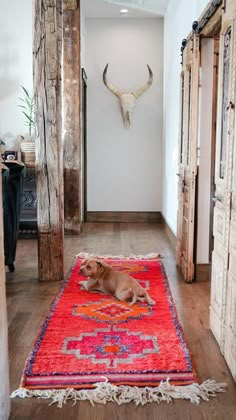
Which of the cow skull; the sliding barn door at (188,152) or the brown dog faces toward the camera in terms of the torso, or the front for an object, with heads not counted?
the cow skull

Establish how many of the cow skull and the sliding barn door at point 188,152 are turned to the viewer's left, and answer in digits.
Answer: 1

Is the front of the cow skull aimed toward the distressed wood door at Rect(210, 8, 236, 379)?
yes

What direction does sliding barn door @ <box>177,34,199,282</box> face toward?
to the viewer's left

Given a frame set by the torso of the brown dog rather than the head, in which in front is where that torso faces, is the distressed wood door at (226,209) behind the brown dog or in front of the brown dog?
behind

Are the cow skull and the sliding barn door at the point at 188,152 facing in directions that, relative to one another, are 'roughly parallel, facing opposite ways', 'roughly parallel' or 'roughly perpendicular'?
roughly perpendicular

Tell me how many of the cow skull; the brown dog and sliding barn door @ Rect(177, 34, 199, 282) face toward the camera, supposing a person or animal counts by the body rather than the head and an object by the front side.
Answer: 1

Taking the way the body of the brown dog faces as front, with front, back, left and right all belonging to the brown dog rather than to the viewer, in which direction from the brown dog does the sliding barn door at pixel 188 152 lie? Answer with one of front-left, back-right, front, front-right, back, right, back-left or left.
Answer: right

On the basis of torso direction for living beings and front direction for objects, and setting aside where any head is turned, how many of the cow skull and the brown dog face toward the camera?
1

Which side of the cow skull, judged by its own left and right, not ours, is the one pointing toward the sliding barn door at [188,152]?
front

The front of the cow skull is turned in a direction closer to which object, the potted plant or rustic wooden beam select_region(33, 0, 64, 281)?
the rustic wooden beam

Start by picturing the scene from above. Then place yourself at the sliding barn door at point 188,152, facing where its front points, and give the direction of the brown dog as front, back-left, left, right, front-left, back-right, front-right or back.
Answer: front-left

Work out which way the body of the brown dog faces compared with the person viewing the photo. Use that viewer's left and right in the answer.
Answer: facing away from the viewer and to the left of the viewer

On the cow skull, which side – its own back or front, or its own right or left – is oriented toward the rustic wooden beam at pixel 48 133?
front

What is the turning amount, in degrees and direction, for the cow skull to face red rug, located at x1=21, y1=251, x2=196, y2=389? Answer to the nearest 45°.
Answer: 0° — it already faces it

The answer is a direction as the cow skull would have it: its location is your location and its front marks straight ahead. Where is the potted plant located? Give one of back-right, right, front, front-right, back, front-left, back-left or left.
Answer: front-right
